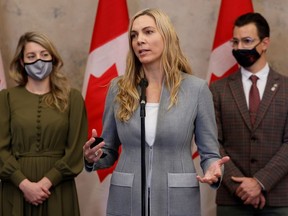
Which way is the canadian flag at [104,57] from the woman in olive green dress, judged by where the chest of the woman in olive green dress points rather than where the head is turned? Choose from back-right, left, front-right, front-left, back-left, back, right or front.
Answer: back-left

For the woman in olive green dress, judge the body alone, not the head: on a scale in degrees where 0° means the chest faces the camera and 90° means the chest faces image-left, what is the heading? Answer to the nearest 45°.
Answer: approximately 0°

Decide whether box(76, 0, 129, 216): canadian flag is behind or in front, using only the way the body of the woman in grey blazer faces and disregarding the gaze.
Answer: behind

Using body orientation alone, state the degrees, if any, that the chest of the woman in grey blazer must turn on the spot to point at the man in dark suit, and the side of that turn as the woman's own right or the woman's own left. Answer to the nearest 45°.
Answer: approximately 135° to the woman's own left

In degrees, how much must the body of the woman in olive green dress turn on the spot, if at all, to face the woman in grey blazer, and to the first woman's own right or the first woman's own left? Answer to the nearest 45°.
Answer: approximately 45° to the first woman's own left

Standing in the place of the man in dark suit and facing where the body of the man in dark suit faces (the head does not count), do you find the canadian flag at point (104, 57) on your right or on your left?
on your right
